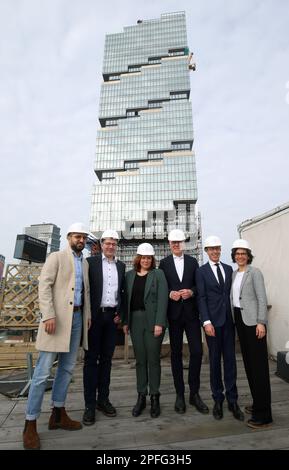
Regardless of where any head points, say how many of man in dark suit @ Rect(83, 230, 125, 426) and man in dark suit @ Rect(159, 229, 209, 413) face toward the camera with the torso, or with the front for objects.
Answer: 2

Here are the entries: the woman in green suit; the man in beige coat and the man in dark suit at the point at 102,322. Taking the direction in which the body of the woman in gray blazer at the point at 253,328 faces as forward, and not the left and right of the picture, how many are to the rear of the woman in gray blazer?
0

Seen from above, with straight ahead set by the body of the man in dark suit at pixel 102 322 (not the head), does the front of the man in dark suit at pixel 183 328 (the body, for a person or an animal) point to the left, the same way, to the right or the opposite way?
the same way

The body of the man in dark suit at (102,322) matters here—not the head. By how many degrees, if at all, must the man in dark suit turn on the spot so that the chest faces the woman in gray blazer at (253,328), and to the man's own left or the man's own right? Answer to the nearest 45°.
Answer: approximately 90° to the man's own left

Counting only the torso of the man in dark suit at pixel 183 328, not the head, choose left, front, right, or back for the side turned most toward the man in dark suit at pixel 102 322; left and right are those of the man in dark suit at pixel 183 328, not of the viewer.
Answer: right

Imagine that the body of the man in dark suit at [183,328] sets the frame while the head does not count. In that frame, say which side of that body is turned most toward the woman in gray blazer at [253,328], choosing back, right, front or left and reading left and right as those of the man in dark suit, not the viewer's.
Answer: left

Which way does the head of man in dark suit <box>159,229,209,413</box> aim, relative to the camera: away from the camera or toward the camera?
toward the camera

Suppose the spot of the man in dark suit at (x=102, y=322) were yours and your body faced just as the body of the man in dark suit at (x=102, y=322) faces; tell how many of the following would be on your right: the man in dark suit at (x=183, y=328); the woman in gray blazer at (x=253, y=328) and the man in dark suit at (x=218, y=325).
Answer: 0

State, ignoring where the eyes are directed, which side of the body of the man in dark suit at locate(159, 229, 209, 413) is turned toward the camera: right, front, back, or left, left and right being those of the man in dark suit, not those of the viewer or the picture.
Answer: front

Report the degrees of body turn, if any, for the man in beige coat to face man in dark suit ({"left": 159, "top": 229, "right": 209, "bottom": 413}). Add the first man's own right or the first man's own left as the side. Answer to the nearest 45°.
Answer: approximately 45° to the first man's own left

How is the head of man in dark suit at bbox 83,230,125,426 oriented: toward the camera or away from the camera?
toward the camera

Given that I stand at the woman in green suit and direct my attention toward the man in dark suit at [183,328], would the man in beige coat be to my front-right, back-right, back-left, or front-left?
back-right

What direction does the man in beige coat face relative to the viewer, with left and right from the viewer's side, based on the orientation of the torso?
facing the viewer and to the right of the viewer

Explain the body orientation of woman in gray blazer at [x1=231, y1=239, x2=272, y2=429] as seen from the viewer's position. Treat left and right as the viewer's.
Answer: facing the viewer and to the left of the viewer

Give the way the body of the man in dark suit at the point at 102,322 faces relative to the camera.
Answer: toward the camera
